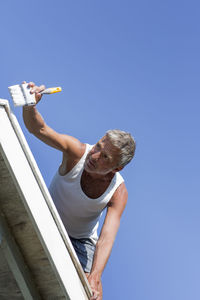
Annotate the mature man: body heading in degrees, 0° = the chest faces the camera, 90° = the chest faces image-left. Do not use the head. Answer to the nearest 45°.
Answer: approximately 0°
